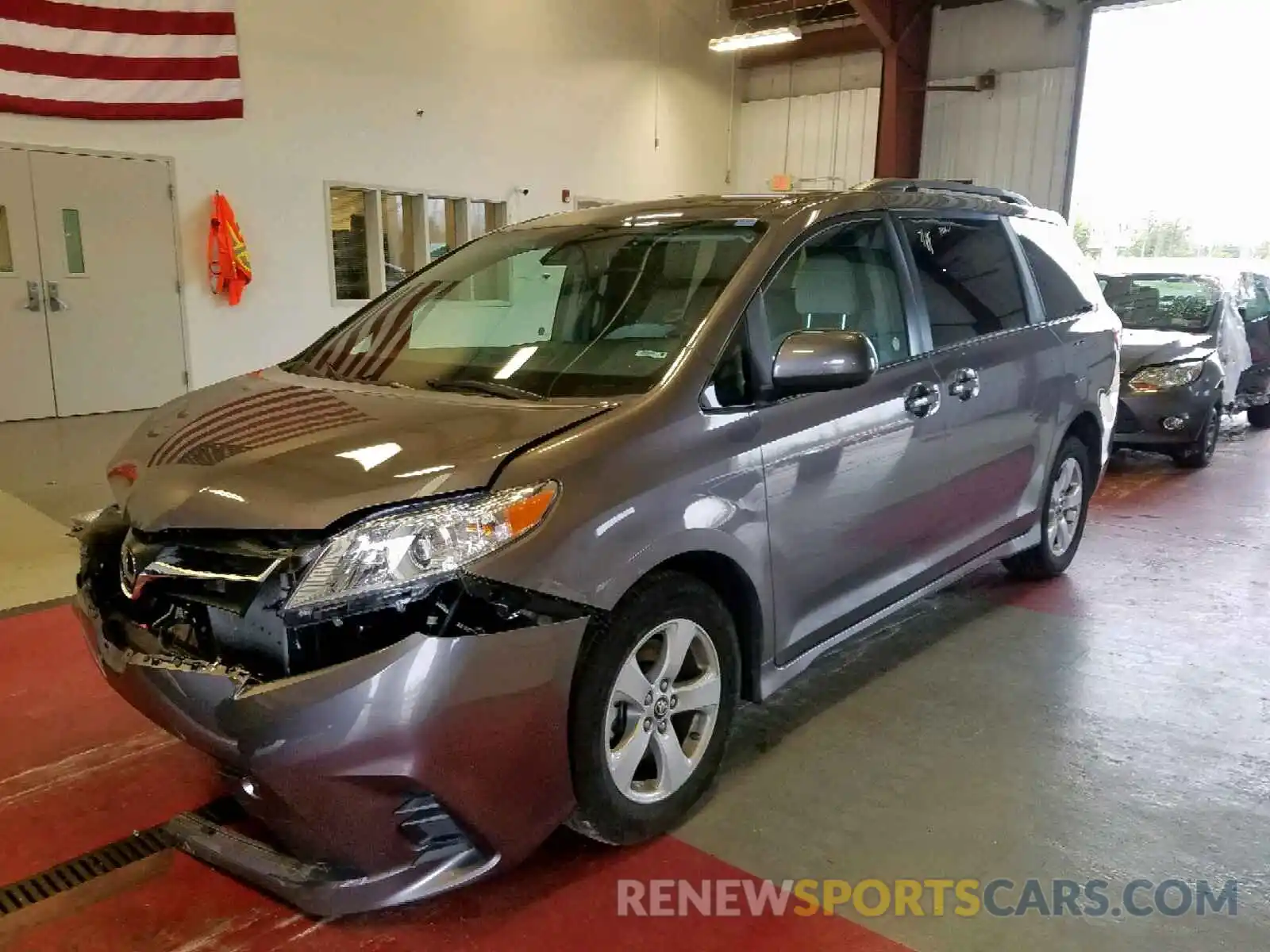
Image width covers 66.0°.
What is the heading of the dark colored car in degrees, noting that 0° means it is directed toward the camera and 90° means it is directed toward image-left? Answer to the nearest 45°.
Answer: approximately 45°

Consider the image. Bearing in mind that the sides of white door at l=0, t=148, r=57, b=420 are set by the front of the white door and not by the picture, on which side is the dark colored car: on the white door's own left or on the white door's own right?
on the white door's own left

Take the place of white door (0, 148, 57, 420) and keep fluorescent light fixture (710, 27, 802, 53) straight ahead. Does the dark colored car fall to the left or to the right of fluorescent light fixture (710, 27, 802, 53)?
right

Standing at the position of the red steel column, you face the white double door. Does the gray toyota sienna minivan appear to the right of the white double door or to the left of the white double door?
left

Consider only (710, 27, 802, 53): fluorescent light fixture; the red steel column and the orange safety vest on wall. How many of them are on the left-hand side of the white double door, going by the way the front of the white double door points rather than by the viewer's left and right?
3

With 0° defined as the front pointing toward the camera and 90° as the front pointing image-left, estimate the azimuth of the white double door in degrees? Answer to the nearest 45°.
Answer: approximately 0°

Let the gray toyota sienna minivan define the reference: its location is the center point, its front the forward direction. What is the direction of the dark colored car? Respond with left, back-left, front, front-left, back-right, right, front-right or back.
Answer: back

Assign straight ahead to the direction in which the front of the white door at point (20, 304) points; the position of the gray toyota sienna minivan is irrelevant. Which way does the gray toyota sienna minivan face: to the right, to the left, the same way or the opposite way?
to the right

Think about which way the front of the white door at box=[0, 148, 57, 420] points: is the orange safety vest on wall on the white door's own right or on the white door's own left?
on the white door's own left
